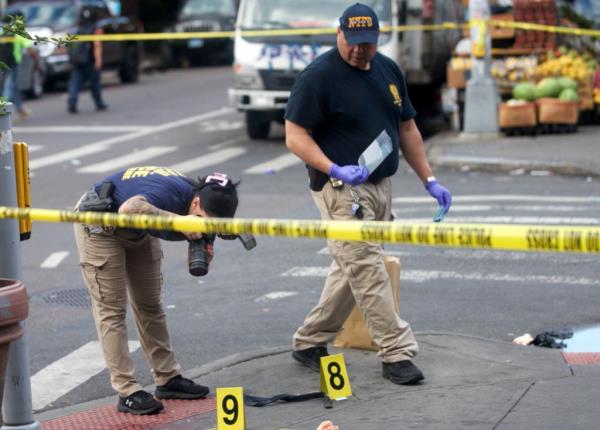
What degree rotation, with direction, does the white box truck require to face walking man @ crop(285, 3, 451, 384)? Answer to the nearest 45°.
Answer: approximately 45° to its left

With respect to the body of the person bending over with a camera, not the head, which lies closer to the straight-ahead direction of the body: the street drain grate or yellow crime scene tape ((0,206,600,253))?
the yellow crime scene tape

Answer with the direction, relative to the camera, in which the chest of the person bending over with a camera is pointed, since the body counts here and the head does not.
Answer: to the viewer's right

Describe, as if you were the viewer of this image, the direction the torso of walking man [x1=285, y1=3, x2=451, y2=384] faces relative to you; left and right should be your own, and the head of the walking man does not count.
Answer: facing the viewer and to the right of the viewer

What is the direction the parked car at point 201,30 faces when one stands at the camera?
facing the viewer and to the left of the viewer

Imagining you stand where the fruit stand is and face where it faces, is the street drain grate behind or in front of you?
in front

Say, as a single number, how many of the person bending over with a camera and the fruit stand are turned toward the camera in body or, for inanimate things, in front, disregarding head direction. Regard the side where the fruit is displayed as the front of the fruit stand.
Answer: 1

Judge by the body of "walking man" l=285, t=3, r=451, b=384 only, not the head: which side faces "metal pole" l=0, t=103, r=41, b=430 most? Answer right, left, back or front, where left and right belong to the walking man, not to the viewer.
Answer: right

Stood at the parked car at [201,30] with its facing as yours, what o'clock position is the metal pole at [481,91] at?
The metal pole is roughly at 10 o'clock from the parked car.

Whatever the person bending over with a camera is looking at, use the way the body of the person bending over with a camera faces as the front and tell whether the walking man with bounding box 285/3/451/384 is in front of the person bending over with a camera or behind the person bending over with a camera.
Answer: in front

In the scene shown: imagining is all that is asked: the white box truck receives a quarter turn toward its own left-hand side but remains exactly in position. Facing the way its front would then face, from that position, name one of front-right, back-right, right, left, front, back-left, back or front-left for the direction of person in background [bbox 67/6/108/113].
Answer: back

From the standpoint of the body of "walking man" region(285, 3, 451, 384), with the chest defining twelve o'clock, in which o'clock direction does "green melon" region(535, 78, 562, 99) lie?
The green melon is roughly at 8 o'clock from the walking man.

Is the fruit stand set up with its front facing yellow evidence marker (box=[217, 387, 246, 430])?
yes
